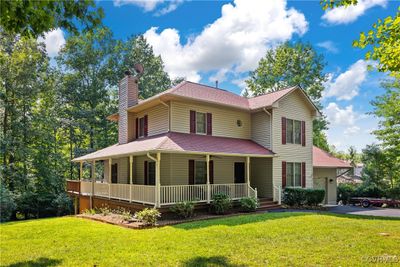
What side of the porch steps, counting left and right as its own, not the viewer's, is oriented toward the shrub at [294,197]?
left

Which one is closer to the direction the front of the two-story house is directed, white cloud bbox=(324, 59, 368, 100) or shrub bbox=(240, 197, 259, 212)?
the shrub

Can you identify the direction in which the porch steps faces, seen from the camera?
facing the viewer and to the right of the viewer

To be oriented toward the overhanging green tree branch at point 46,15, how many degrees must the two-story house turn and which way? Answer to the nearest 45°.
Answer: approximately 45° to its right

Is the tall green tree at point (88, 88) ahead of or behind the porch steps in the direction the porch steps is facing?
behind

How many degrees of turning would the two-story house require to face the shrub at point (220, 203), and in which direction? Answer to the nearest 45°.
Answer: approximately 45° to its right

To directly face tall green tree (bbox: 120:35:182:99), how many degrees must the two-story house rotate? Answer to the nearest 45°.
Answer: approximately 135° to its left
